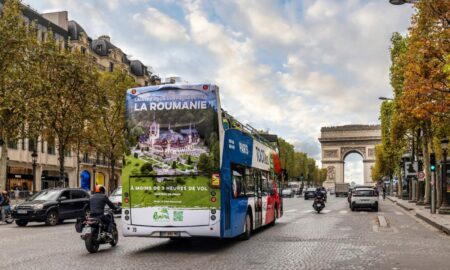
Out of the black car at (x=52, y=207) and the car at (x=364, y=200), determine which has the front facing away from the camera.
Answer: the car

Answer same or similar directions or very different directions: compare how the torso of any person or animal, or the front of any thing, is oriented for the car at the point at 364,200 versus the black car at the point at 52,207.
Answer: very different directions

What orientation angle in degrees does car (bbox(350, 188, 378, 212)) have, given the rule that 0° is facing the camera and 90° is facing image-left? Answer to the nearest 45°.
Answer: approximately 180°

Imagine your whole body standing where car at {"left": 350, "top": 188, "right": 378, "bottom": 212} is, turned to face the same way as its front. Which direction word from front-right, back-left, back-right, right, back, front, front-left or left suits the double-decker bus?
back

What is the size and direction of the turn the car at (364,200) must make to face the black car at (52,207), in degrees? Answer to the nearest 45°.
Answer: approximately 135° to its left

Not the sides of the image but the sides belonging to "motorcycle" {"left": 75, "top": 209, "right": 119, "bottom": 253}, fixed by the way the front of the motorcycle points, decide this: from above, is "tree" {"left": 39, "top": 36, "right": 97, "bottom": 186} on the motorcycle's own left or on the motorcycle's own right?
on the motorcycle's own left

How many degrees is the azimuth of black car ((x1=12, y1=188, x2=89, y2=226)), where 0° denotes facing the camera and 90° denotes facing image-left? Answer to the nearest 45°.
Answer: approximately 45°

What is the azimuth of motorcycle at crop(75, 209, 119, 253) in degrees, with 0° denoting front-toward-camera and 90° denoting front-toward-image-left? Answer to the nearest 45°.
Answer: approximately 225°

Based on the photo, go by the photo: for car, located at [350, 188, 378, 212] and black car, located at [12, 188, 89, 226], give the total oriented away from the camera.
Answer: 1

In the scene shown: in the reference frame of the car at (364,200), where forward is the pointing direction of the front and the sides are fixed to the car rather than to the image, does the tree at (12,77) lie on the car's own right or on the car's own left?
on the car's own left
